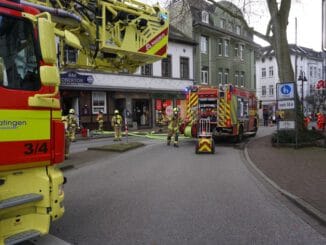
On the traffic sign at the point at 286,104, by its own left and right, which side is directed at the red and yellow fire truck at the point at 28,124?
front

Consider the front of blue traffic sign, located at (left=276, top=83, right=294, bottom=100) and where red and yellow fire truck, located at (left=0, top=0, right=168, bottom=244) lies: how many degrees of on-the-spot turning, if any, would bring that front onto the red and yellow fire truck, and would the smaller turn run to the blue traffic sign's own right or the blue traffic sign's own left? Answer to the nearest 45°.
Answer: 0° — it already faces it

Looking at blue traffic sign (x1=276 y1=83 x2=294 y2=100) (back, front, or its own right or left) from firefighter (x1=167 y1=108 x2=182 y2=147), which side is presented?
right

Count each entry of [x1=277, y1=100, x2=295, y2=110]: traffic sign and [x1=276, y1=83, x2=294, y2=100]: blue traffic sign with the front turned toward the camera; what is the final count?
2

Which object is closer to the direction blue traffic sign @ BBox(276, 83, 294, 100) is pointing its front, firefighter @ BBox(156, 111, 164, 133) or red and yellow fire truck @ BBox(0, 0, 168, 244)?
the red and yellow fire truck

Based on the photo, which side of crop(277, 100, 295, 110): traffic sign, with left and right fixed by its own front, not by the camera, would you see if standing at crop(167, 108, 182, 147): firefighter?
right

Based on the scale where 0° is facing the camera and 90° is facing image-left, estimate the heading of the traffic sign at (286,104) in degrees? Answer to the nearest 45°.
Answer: approximately 0°
